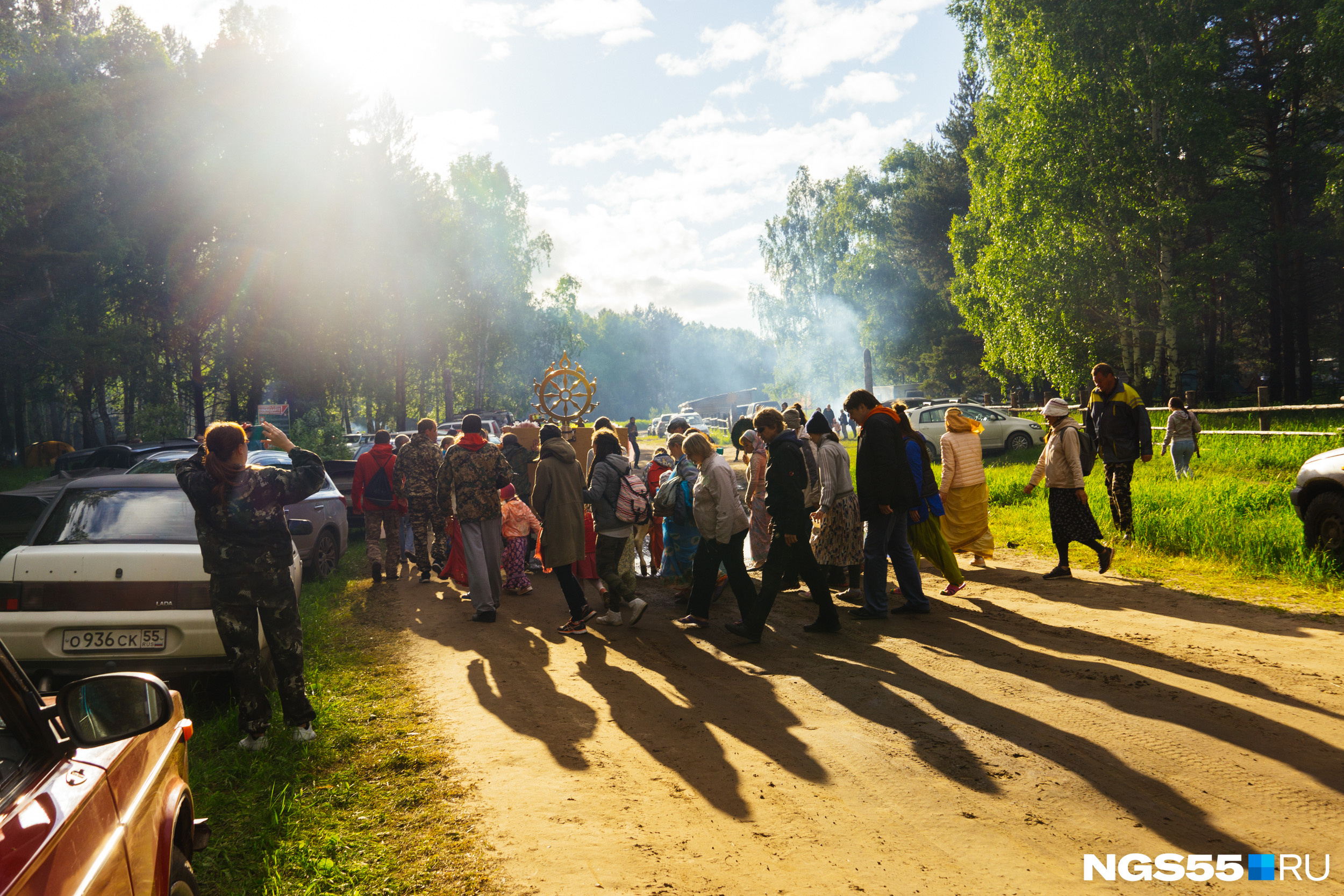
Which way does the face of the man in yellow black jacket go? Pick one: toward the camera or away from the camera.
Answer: toward the camera

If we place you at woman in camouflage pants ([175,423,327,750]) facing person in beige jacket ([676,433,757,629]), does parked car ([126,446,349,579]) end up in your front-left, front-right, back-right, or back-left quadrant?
front-left

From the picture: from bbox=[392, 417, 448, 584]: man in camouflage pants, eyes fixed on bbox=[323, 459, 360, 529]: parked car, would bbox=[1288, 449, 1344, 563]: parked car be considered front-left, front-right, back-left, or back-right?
back-right

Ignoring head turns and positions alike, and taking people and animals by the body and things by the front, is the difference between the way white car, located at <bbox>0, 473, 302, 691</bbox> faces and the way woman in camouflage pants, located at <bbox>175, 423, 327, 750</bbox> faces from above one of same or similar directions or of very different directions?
same or similar directions

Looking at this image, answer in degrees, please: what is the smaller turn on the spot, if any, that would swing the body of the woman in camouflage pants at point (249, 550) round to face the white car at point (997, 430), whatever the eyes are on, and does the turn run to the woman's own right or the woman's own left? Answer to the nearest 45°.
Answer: approximately 45° to the woman's own right

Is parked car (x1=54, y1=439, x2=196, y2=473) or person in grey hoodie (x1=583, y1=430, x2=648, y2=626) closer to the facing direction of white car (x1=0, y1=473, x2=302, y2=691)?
the parked car

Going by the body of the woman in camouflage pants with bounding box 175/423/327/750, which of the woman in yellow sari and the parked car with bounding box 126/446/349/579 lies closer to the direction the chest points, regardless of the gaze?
the parked car

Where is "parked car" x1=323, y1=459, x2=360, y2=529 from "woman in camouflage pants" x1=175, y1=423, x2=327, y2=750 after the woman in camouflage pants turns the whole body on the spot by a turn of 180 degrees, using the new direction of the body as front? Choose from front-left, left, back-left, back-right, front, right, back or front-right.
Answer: back

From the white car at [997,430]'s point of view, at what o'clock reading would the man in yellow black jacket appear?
The man in yellow black jacket is roughly at 3 o'clock from the white car.

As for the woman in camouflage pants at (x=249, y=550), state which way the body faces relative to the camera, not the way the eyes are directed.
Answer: away from the camera

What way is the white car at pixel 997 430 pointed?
to the viewer's right
